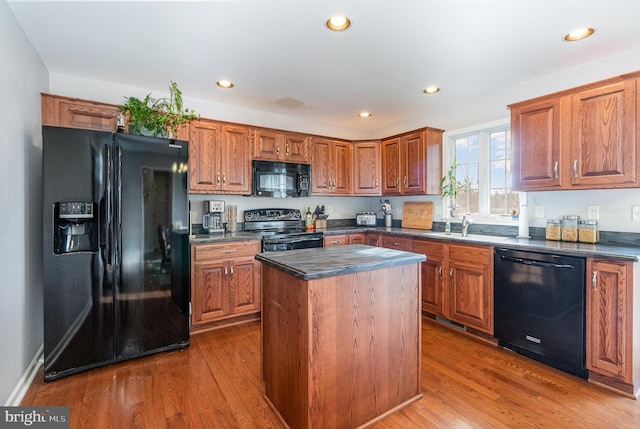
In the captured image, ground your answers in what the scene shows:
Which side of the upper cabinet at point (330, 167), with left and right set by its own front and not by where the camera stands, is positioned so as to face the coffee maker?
right

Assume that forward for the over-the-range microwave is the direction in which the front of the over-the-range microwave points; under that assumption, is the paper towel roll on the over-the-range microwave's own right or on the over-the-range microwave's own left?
on the over-the-range microwave's own left

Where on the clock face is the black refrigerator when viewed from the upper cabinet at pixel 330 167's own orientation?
The black refrigerator is roughly at 3 o'clock from the upper cabinet.

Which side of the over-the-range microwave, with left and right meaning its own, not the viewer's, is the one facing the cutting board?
left

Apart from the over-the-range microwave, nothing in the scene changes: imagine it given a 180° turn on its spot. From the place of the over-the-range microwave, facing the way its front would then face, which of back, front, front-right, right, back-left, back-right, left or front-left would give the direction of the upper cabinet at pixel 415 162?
right

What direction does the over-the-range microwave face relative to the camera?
toward the camera

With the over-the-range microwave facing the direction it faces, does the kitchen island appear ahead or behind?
ahead

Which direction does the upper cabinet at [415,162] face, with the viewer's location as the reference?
facing the viewer and to the left of the viewer

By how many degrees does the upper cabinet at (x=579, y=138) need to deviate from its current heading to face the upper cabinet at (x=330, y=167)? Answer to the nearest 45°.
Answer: approximately 45° to its right

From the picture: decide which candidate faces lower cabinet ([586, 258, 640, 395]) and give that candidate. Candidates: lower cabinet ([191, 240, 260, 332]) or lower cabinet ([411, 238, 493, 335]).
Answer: lower cabinet ([191, 240, 260, 332])

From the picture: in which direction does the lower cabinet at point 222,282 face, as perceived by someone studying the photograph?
facing the viewer and to the right of the viewer

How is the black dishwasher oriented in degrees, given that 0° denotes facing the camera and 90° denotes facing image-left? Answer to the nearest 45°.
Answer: approximately 45°
